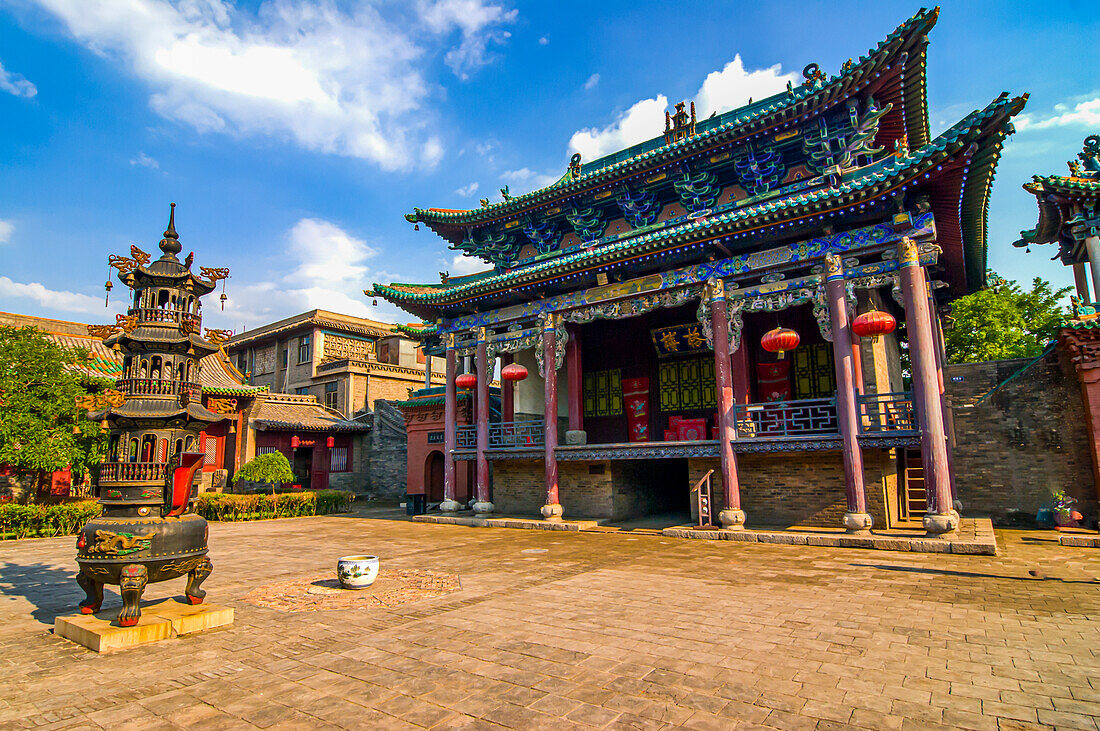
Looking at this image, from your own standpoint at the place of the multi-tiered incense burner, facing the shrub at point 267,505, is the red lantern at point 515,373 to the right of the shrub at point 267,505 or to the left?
right

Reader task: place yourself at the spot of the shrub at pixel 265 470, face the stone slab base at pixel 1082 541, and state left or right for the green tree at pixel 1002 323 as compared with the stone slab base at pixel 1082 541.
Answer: left

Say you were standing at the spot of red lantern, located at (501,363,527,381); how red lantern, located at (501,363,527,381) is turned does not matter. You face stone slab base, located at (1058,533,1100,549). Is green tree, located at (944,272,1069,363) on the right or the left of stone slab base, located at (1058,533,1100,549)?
left

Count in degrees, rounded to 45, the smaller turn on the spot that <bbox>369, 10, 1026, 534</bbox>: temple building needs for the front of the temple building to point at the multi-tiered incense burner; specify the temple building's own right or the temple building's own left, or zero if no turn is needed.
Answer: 0° — it already faces it

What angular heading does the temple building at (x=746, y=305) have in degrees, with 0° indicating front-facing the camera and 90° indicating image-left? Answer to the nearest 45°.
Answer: approximately 45°

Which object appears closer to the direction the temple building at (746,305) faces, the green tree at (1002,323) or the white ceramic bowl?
the white ceramic bowl

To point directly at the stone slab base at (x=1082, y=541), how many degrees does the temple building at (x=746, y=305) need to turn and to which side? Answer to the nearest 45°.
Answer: approximately 90° to its left

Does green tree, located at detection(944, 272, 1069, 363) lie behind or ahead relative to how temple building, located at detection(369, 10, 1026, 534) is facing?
behind

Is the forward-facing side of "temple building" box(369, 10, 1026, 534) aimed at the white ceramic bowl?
yes

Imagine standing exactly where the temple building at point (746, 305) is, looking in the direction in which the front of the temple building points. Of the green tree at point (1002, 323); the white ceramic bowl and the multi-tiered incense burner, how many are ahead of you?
2
